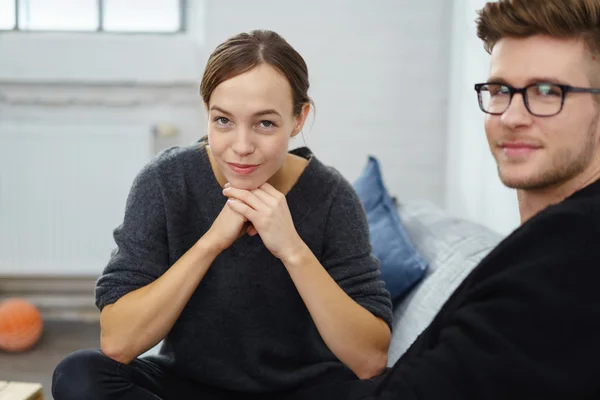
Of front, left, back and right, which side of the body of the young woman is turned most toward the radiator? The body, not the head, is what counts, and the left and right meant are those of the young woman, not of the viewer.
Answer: back

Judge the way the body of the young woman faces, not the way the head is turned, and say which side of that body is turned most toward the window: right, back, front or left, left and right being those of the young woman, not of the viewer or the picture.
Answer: back

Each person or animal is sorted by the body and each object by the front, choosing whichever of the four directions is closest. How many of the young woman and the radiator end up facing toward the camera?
2

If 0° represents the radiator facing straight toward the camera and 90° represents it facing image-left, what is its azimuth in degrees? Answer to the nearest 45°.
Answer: approximately 0°

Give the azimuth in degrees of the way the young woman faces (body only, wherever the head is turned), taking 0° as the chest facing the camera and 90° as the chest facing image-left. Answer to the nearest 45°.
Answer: approximately 0°
